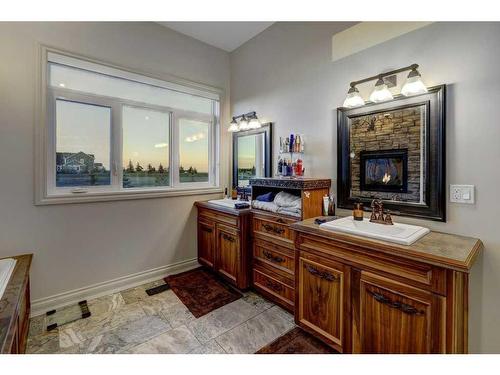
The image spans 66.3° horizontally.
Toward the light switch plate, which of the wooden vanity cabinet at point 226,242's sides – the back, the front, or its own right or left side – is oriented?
left

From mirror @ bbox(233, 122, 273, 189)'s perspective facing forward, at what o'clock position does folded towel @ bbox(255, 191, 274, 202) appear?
The folded towel is roughly at 10 o'clock from the mirror.

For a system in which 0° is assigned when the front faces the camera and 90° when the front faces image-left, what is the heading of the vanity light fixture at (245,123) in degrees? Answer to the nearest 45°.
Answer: approximately 45°

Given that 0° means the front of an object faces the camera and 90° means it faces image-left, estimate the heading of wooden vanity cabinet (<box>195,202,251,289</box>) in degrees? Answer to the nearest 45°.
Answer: approximately 45°

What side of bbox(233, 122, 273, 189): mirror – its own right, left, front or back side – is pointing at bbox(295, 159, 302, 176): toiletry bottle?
left
